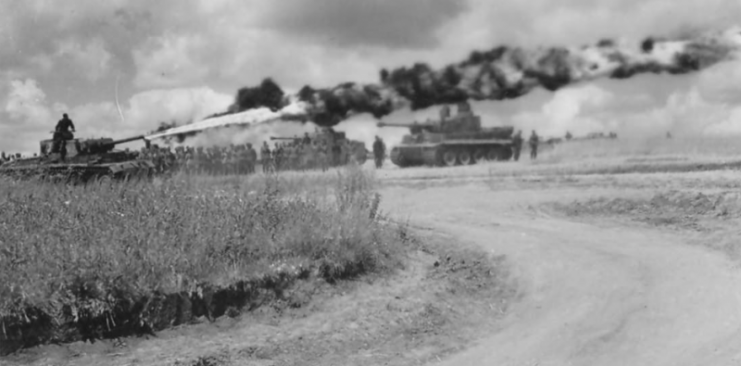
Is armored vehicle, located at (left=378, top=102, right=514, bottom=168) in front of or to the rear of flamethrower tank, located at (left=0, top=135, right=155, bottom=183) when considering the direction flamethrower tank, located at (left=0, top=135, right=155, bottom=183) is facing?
in front

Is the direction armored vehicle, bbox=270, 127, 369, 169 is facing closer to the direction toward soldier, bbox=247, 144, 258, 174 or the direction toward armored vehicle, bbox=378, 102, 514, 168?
the soldier

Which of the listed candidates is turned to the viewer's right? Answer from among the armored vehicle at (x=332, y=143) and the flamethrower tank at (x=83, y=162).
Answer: the flamethrower tank

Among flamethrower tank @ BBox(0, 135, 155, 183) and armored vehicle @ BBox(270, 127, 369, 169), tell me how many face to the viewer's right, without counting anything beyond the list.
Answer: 1

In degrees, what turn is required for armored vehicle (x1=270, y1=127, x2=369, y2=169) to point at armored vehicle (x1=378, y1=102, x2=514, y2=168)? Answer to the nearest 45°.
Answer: approximately 180°

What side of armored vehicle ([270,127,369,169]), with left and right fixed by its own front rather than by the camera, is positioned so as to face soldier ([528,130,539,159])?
back

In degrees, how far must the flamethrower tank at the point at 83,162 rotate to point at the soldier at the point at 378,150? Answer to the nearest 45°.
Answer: approximately 45° to its left

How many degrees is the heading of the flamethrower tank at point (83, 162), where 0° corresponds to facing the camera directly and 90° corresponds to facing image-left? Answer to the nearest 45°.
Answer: approximately 270°

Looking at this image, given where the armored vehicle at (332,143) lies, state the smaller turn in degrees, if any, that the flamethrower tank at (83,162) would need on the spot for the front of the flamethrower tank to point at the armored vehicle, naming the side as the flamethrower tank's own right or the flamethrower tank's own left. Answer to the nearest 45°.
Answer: approximately 45° to the flamethrower tank's own left

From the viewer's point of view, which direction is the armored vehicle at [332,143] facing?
to the viewer's left

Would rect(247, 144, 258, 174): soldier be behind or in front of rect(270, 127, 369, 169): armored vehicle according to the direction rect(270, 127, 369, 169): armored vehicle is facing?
in front

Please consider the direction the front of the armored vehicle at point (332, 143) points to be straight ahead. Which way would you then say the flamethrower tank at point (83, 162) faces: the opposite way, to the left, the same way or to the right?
the opposite way
